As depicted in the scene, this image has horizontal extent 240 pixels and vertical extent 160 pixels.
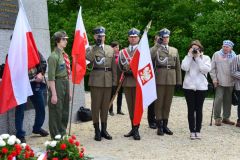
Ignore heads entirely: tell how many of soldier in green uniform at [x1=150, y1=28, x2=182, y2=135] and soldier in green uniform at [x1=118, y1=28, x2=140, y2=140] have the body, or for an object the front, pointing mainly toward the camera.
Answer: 2

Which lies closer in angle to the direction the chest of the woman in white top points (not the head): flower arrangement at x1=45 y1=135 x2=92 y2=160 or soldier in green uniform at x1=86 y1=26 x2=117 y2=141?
the flower arrangement

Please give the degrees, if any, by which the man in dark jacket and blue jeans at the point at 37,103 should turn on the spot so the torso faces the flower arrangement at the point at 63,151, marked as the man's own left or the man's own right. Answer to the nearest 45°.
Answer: approximately 45° to the man's own right

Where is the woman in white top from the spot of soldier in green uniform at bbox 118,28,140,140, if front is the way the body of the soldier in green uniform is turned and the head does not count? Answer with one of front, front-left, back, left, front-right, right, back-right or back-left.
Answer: left

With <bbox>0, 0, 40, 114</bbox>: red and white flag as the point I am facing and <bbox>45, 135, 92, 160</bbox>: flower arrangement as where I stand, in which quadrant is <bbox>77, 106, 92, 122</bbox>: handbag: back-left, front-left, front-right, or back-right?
front-right

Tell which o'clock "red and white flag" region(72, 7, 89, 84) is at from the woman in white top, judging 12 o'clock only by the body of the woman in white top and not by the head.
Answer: The red and white flag is roughly at 2 o'clock from the woman in white top.

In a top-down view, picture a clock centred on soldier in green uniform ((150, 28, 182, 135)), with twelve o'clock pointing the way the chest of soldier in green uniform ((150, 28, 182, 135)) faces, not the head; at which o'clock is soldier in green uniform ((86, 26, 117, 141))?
soldier in green uniform ((86, 26, 117, 141)) is roughly at 2 o'clock from soldier in green uniform ((150, 28, 182, 135)).

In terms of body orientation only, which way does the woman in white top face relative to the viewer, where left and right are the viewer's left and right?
facing the viewer

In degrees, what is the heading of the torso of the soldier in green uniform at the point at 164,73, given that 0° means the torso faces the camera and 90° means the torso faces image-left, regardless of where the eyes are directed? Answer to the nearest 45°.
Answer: approximately 0°

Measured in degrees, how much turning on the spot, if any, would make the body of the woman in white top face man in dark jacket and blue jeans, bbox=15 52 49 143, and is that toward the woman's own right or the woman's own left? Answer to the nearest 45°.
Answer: approximately 90° to the woman's own right
